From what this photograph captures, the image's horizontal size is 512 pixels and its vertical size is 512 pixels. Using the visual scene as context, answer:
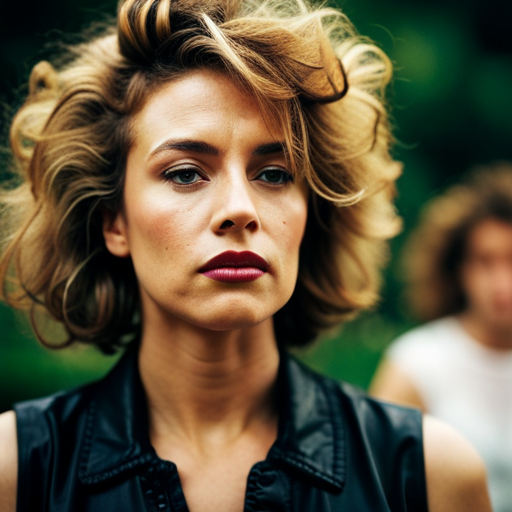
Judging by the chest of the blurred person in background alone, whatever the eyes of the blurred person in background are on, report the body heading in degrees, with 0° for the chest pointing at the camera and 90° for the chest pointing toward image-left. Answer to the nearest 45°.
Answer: approximately 0°
